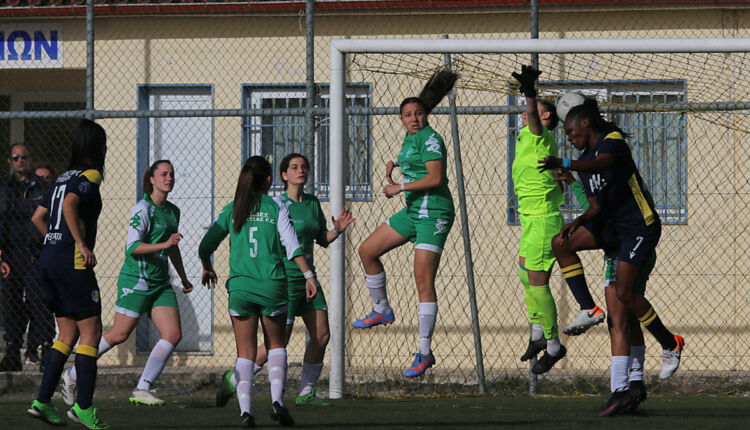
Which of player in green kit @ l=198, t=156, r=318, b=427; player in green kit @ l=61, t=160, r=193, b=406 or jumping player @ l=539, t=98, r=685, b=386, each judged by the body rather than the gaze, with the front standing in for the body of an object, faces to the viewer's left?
the jumping player

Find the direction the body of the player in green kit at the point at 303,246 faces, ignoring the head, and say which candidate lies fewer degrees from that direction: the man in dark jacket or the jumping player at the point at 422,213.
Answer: the jumping player

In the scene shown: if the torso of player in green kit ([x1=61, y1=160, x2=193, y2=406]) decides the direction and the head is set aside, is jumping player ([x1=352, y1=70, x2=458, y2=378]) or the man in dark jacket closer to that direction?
the jumping player

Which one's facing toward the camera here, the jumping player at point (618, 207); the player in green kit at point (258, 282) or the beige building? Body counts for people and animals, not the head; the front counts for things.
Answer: the beige building

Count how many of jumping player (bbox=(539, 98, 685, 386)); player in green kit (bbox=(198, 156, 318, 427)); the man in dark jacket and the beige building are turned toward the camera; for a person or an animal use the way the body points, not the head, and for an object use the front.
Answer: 2

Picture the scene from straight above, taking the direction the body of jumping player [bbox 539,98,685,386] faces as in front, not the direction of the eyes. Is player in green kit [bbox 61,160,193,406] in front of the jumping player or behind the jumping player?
in front

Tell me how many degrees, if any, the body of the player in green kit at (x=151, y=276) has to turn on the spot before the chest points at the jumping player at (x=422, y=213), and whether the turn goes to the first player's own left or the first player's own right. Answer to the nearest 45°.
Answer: approximately 45° to the first player's own left

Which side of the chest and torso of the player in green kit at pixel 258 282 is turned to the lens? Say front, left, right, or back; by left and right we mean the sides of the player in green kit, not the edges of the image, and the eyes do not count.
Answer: back

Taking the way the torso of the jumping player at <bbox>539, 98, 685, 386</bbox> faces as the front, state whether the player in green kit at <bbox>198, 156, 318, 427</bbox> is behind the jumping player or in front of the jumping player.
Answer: in front

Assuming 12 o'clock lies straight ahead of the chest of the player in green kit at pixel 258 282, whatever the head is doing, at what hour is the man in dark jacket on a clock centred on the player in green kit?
The man in dark jacket is roughly at 11 o'clock from the player in green kit.

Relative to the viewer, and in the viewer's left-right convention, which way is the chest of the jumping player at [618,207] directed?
facing to the left of the viewer

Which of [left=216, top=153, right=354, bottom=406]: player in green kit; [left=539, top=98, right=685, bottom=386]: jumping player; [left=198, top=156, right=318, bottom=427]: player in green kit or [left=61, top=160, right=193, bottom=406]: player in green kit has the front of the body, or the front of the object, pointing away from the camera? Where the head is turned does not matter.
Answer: [left=198, top=156, right=318, bottom=427]: player in green kit

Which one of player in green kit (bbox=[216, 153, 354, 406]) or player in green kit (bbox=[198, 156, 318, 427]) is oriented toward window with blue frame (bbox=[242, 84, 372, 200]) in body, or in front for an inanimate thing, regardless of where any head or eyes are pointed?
player in green kit (bbox=[198, 156, 318, 427])

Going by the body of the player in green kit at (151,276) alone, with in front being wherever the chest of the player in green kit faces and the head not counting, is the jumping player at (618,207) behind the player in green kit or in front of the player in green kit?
in front
